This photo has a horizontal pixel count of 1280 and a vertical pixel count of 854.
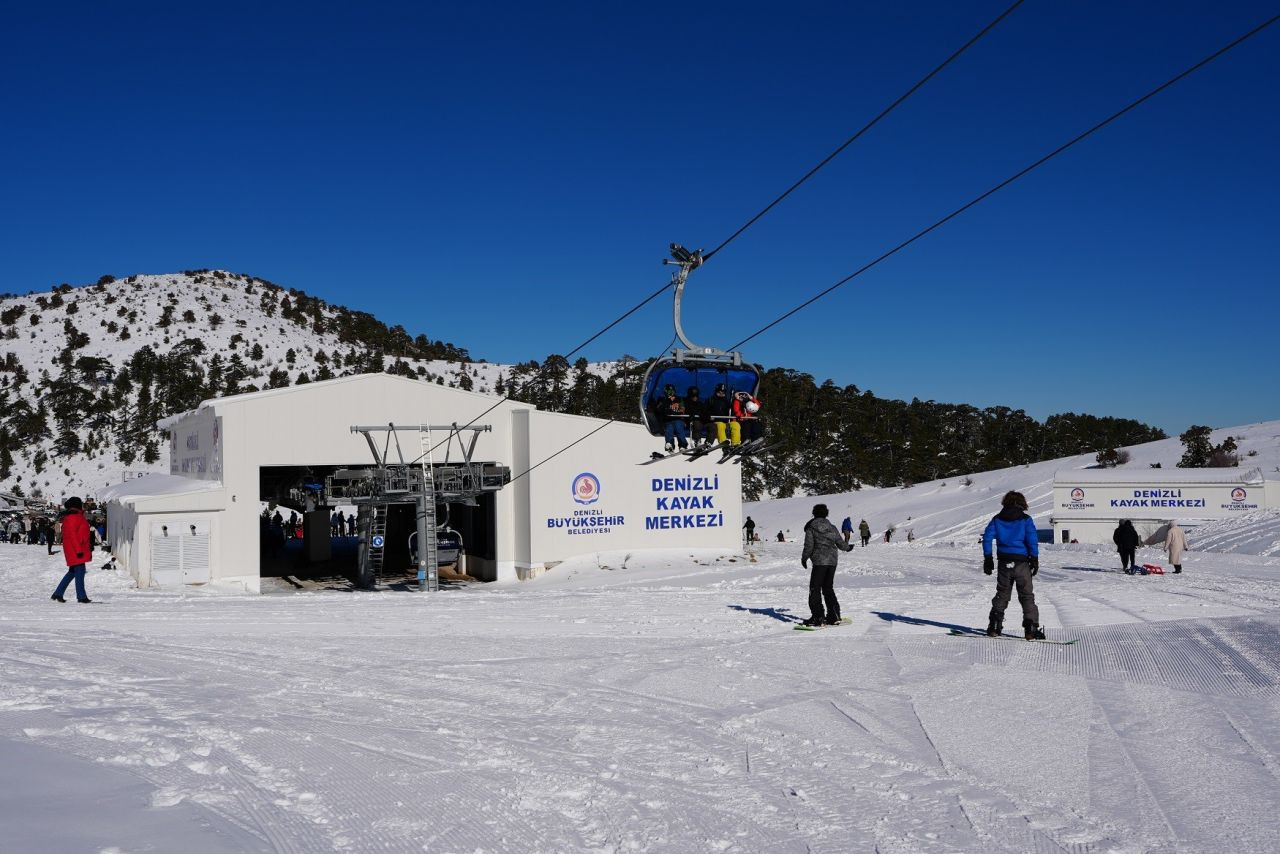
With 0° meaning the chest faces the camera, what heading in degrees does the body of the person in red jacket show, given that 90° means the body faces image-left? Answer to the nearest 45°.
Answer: approximately 270°

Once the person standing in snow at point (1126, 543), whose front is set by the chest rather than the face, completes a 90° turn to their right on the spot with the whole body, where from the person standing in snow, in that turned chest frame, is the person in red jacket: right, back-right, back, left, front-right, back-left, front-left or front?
back-right

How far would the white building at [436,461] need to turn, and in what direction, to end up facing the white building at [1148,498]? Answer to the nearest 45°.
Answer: approximately 90° to its left

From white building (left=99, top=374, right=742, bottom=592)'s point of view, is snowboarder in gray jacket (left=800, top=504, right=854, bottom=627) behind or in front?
in front

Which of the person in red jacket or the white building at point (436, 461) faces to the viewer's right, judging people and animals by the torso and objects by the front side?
the person in red jacket

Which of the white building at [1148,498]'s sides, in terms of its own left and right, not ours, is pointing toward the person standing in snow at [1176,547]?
front

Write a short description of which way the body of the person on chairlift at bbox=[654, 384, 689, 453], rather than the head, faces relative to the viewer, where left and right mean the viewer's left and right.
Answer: facing the viewer and to the right of the viewer

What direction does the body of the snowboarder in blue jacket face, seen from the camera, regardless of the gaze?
away from the camera

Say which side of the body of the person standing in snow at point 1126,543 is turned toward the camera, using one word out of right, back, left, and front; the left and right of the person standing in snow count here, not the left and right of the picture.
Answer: back

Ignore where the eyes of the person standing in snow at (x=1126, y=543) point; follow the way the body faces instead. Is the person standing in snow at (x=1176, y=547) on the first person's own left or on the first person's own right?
on the first person's own right

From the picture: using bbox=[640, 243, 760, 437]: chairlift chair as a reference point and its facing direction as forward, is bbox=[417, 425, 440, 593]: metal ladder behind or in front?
behind
